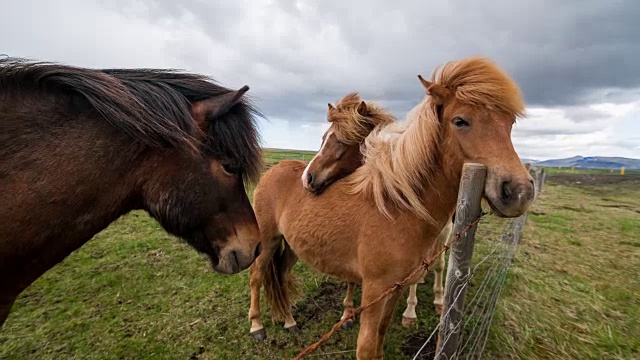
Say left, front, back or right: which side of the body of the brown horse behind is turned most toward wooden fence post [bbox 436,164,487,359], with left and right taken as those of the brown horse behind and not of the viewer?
left

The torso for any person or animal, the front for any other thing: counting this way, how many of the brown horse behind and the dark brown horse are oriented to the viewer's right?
1

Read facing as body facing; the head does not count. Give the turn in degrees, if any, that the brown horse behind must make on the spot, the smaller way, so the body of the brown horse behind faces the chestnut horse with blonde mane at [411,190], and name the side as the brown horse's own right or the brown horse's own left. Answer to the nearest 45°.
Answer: approximately 90° to the brown horse's own left

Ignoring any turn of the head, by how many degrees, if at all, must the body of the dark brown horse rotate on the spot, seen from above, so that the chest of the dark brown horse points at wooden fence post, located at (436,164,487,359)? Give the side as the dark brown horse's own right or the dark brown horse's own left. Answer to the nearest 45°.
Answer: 0° — it already faces it

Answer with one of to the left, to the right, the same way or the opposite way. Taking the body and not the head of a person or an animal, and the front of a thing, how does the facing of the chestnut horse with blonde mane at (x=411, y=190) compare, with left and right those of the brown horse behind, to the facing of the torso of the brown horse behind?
to the left

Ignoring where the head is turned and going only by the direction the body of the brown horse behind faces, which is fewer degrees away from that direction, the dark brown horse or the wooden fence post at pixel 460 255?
the dark brown horse

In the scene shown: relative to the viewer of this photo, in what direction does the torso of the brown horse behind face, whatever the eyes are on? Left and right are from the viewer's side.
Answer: facing the viewer and to the left of the viewer

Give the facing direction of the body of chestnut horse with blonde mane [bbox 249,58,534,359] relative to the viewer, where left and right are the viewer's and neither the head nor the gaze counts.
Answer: facing the viewer and to the right of the viewer

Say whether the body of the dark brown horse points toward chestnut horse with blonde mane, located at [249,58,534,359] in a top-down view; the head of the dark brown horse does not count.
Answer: yes

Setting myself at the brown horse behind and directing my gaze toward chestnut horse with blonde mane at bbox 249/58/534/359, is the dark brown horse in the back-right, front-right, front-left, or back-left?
front-right

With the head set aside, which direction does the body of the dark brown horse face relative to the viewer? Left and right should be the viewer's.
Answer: facing to the right of the viewer

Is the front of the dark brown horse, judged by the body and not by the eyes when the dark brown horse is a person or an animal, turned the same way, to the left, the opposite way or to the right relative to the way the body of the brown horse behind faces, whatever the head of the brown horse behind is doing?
the opposite way
